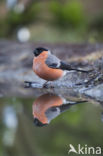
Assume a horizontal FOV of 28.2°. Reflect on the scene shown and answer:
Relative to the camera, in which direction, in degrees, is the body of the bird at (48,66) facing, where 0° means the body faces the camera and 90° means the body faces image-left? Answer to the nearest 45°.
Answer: approximately 90°
